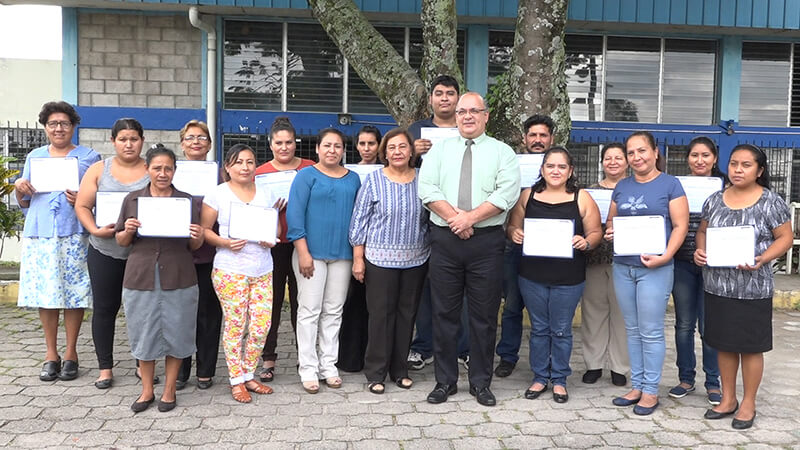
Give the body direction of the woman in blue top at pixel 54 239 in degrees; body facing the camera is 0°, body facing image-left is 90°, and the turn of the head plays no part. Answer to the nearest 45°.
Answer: approximately 0°

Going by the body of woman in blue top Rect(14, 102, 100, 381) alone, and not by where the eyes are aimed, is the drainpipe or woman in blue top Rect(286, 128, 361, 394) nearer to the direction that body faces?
the woman in blue top

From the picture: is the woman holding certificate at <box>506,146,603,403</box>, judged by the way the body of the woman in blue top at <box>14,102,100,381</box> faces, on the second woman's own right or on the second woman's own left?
on the second woman's own left

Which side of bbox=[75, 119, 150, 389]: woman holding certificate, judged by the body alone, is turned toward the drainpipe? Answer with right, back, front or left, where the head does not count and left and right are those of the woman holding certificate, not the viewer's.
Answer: back

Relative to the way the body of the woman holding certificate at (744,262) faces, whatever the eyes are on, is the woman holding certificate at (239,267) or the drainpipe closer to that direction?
the woman holding certificate

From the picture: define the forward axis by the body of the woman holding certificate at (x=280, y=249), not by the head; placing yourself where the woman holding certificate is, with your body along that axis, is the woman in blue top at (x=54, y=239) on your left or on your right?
on your right

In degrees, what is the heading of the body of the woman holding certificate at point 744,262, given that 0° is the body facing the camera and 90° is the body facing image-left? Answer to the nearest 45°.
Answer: approximately 45°

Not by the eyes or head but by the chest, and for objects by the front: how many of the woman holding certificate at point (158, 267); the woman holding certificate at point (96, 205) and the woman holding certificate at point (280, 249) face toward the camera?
3

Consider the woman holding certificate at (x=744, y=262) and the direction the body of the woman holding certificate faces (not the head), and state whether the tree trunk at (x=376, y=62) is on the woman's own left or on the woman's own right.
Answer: on the woman's own right

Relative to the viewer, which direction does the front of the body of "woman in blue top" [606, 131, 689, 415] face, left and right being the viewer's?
facing the viewer and to the left of the viewer
